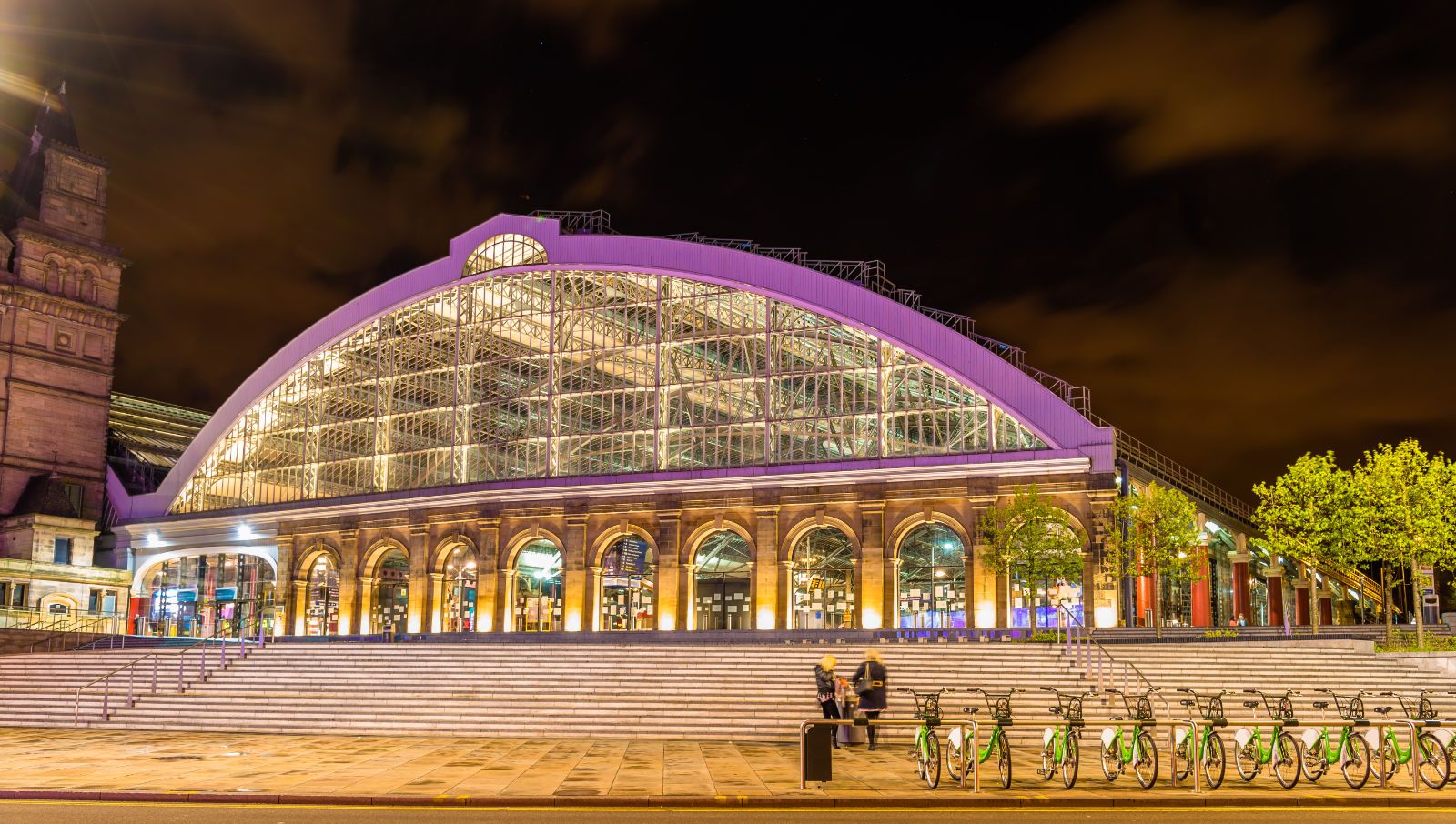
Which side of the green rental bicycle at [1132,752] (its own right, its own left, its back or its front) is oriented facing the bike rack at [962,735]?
right

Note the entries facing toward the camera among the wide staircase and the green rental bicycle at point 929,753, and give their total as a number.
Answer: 2

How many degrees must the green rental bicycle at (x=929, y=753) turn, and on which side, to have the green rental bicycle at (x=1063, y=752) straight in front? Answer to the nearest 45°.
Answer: approximately 90° to its left

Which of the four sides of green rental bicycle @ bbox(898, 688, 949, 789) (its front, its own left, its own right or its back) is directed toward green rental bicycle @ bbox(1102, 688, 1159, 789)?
left

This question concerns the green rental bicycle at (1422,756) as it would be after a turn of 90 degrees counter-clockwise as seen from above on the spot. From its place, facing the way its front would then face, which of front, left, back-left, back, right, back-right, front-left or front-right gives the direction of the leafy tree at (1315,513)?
front-left

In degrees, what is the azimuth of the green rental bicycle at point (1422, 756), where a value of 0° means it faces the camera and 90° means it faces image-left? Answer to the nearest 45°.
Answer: approximately 315°

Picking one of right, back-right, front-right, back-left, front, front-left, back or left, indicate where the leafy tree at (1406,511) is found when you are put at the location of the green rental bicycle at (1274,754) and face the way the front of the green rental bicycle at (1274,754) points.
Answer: back-left

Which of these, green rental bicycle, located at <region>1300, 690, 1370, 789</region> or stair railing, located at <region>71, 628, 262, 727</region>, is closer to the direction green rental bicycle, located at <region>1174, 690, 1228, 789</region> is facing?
the green rental bicycle

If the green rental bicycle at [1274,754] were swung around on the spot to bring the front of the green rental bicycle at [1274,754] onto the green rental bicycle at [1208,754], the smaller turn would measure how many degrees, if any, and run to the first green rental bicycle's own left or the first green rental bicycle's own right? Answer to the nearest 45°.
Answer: approximately 90° to the first green rental bicycle's own right

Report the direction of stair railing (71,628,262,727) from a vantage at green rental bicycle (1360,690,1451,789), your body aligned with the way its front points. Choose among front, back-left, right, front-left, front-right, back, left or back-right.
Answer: back-right

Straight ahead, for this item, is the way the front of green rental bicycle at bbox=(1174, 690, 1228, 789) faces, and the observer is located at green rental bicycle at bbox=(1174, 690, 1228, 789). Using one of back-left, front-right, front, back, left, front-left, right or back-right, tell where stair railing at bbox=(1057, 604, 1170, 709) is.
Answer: back-left
